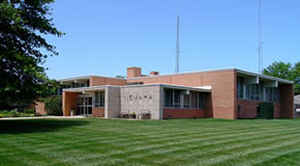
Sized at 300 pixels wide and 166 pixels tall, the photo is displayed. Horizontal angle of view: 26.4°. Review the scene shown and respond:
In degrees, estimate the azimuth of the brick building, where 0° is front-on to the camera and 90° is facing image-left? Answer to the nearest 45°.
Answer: approximately 45°
